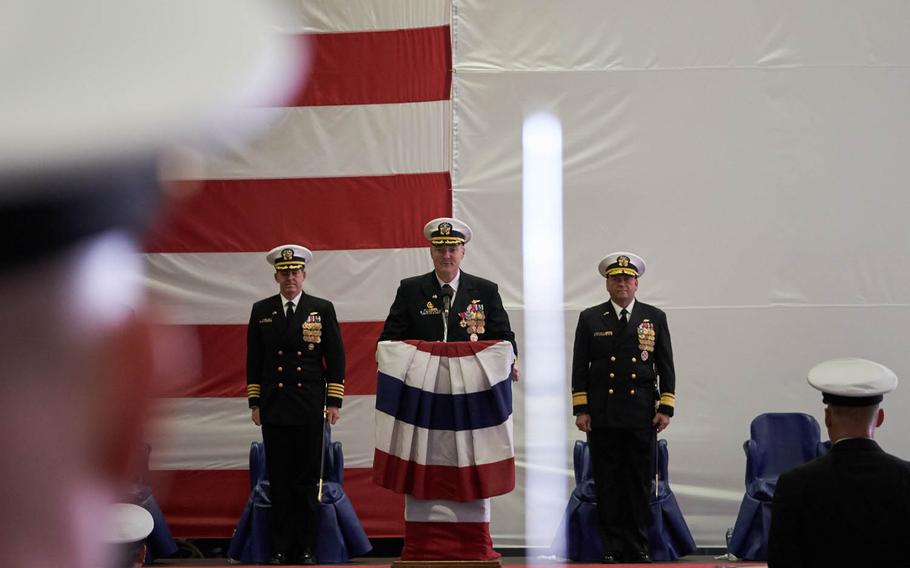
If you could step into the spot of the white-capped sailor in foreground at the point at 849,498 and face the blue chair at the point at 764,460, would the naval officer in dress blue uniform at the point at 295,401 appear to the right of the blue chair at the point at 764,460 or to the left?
left

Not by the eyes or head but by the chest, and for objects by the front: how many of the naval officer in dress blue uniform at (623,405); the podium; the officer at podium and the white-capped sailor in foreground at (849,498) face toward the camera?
3

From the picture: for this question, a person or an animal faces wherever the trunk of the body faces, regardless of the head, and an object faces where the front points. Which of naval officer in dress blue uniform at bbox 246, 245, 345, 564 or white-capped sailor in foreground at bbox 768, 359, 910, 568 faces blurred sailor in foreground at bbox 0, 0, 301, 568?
the naval officer in dress blue uniform

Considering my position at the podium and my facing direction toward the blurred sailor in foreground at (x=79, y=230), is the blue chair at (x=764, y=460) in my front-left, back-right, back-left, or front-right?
back-left

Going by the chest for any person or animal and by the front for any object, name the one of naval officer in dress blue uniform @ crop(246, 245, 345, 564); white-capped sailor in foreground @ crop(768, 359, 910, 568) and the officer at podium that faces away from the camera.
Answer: the white-capped sailor in foreground

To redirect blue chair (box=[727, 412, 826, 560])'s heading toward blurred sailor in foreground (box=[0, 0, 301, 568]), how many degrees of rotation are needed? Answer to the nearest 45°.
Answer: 0° — it already faces them

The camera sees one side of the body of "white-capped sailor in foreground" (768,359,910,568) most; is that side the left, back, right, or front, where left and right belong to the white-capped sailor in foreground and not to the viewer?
back

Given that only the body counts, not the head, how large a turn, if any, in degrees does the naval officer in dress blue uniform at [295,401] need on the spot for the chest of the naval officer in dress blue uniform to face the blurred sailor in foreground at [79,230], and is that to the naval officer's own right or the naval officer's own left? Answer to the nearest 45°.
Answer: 0° — they already face them

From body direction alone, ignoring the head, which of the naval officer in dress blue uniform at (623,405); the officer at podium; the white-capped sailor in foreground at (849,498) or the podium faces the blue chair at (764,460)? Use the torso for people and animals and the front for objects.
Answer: the white-capped sailor in foreground

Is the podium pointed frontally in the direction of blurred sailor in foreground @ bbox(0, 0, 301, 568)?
yes

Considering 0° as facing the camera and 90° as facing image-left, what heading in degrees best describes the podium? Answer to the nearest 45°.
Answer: approximately 0°
